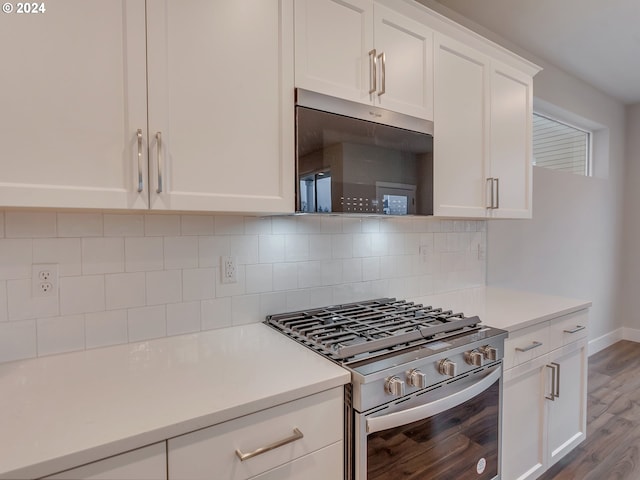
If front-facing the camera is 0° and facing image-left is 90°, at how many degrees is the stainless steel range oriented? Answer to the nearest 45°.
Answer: approximately 315°

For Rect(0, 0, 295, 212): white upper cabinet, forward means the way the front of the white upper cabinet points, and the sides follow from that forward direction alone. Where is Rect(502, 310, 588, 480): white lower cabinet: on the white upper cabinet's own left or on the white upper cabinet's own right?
on the white upper cabinet's own left

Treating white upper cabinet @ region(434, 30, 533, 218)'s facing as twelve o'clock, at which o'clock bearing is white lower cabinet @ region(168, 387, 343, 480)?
The white lower cabinet is roughly at 2 o'clock from the white upper cabinet.

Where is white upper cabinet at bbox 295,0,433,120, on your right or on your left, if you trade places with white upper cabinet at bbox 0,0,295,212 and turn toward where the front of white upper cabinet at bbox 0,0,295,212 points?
on your left

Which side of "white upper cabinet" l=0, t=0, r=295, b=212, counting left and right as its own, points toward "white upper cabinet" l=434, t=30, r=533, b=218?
left

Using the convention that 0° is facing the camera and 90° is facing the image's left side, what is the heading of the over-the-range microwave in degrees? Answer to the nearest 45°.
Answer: approximately 315°

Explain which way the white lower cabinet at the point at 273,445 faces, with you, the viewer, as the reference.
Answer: facing the viewer and to the right of the viewer

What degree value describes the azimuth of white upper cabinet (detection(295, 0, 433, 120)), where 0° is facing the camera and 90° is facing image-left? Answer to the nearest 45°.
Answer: approximately 315°

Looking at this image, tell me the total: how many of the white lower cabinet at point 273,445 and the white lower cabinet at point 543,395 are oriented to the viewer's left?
0
